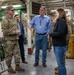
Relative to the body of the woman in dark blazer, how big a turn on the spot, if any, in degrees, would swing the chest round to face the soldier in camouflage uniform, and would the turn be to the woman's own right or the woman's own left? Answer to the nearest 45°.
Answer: approximately 45° to the woman's own right

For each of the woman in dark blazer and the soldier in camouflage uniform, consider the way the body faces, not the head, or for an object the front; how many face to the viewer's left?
1

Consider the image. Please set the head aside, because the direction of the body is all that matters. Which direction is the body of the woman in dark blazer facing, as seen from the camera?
to the viewer's left

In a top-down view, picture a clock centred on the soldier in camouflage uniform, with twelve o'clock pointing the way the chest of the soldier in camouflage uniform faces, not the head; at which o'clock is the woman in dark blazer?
The woman in dark blazer is roughly at 12 o'clock from the soldier in camouflage uniform.

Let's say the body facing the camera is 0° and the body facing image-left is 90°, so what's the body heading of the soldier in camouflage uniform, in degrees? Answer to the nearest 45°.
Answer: approximately 315°
